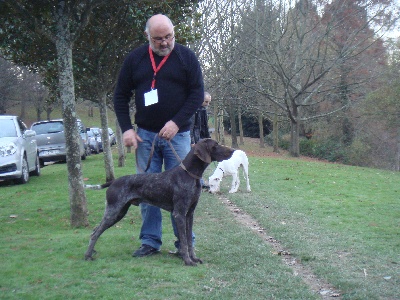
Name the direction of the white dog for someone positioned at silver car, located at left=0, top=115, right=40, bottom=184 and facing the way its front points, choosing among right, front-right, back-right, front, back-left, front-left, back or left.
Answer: left

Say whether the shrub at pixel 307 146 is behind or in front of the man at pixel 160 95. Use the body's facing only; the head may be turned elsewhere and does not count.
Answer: behind

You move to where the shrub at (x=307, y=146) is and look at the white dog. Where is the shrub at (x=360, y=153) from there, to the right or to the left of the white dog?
left

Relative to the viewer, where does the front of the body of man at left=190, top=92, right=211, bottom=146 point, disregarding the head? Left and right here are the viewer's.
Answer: facing the viewer and to the right of the viewer

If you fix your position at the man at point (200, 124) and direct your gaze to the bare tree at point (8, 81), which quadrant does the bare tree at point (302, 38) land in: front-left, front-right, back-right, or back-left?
front-right

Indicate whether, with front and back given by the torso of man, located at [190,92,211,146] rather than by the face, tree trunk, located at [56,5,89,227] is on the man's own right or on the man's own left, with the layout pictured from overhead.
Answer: on the man's own right

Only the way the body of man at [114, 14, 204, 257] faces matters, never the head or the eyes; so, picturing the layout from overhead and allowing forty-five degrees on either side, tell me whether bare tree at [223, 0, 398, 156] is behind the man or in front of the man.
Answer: behind

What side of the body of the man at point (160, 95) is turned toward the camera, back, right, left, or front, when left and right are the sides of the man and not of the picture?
front
